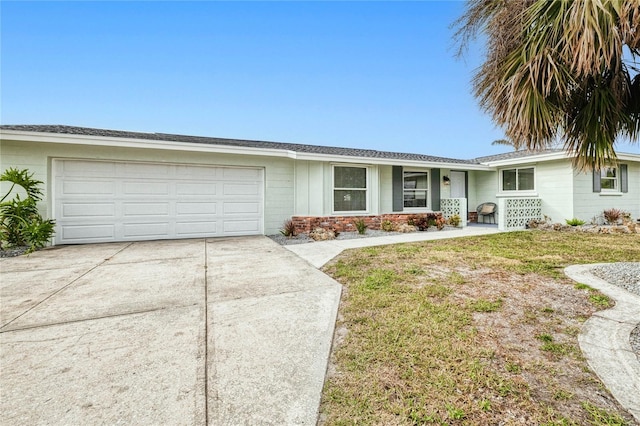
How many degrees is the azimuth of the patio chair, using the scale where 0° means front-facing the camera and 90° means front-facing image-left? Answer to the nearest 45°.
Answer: approximately 45°

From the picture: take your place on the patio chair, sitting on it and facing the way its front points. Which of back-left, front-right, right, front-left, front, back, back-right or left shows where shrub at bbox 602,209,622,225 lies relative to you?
back-left
